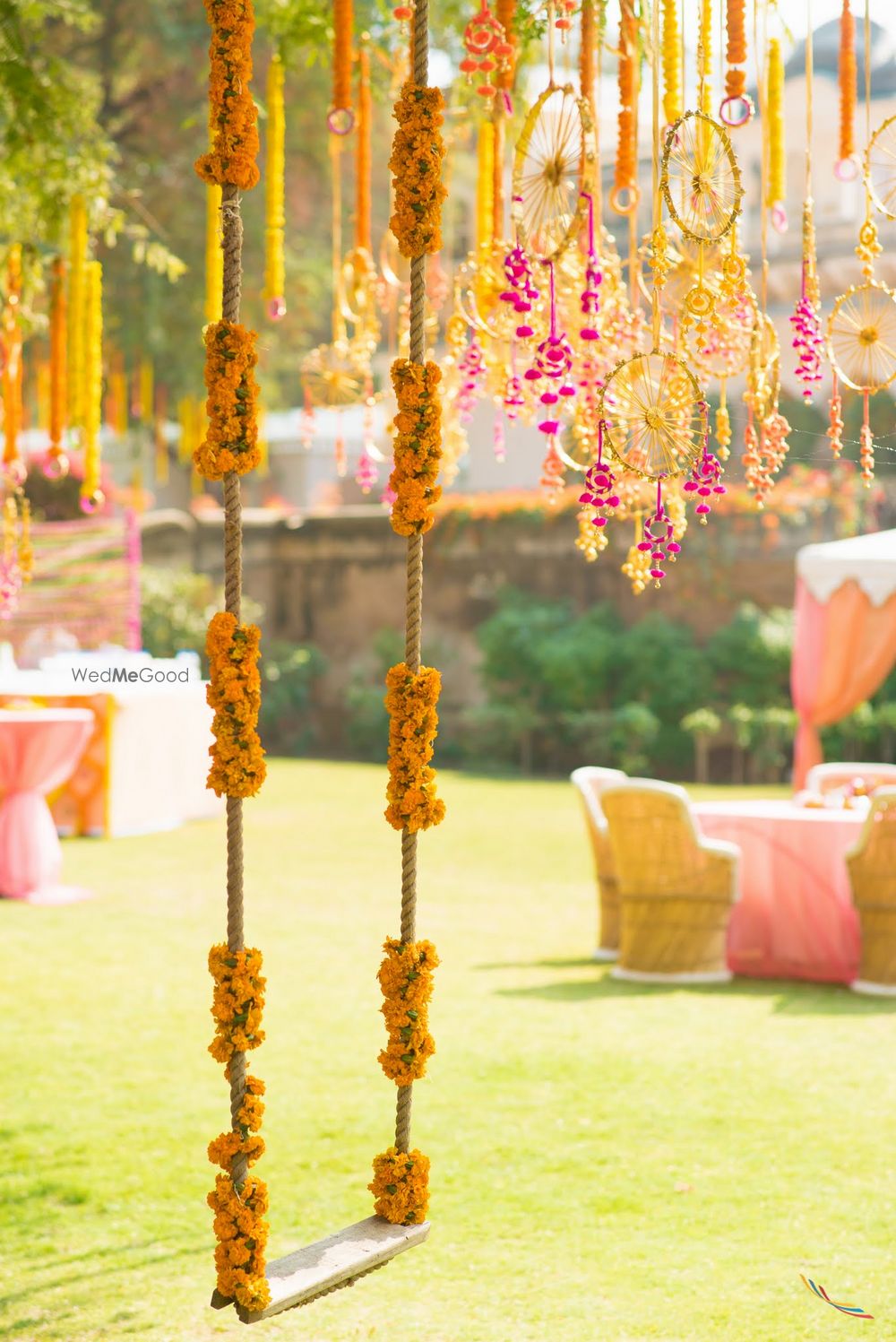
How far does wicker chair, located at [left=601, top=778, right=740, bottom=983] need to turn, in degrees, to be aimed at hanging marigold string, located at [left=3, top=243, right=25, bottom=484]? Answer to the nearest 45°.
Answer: approximately 135° to its left

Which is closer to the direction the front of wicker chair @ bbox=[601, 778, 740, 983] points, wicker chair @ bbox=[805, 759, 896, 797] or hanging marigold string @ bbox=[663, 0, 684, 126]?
the wicker chair

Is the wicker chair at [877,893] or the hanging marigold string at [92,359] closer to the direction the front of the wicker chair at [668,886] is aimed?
the wicker chair

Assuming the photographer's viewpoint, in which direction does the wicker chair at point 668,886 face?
facing away from the viewer and to the right of the viewer

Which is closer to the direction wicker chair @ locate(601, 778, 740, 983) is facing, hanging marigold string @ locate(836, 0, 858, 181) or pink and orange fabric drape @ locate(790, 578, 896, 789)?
the pink and orange fabric drape

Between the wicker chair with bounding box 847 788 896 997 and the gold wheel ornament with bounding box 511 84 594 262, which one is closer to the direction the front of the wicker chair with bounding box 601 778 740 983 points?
the wicker chair

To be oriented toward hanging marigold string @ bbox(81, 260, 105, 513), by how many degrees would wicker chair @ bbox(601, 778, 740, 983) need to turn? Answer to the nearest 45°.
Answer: approximately 135° to its left

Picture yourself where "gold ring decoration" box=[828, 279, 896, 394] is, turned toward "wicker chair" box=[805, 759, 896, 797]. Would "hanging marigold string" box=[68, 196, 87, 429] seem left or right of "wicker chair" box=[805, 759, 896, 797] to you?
left

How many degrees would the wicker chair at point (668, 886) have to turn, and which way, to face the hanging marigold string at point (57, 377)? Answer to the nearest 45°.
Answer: approximately 135° to its left
